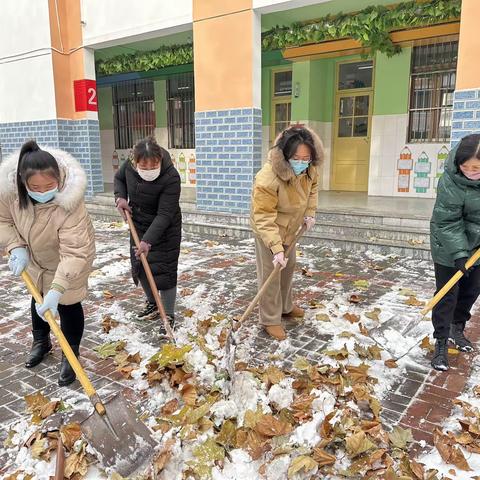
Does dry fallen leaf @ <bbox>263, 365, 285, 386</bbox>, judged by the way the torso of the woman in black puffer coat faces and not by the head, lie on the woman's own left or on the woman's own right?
on the woman's own left

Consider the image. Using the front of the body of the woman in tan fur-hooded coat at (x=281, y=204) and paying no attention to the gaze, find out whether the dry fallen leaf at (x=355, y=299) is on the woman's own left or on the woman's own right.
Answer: on the woman's own left

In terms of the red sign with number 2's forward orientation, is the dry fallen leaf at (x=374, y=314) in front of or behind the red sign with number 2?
in front

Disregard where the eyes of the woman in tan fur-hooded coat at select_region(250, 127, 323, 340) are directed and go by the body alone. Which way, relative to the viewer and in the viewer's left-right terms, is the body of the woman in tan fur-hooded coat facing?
facing the viewer and to the right of the viewer

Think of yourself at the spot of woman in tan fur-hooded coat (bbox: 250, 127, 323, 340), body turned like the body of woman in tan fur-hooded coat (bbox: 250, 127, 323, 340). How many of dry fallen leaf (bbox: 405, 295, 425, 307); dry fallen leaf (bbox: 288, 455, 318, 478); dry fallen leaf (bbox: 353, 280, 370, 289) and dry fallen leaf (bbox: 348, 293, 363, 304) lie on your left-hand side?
3

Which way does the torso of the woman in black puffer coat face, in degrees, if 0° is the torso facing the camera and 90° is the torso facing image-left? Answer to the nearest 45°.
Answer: approximately 45°
